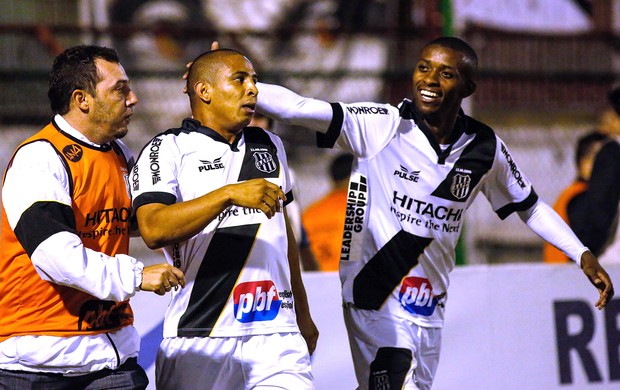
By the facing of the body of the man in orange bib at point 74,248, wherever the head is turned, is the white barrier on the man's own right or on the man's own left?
on the man's own left

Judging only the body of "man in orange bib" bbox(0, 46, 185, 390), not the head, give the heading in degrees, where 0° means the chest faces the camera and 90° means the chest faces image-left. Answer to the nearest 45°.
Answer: approximately 315°

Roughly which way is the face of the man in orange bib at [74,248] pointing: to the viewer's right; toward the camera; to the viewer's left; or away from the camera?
to the viewer's right
